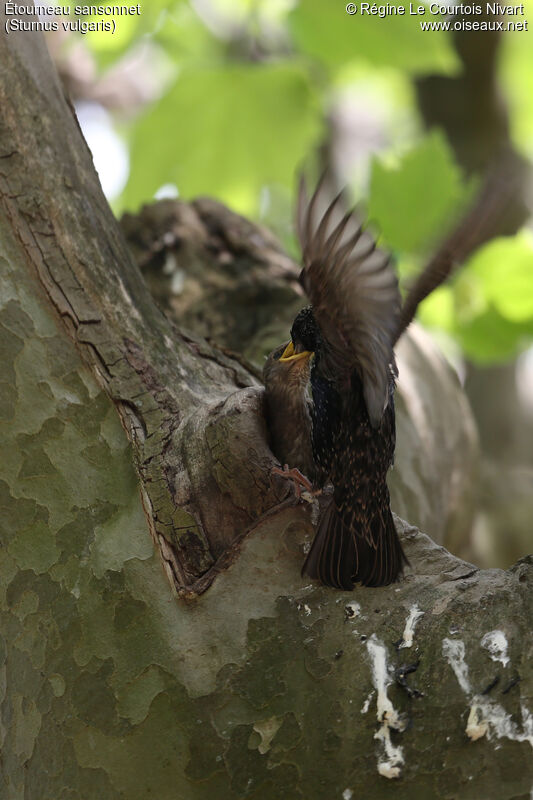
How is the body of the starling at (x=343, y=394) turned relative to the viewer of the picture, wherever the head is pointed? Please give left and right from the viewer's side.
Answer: facing away from the viewer and to the left of the viewer
